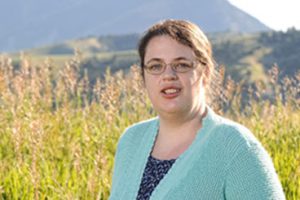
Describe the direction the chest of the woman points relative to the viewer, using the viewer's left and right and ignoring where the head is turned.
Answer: facing the viewer and to the left of the viewer
